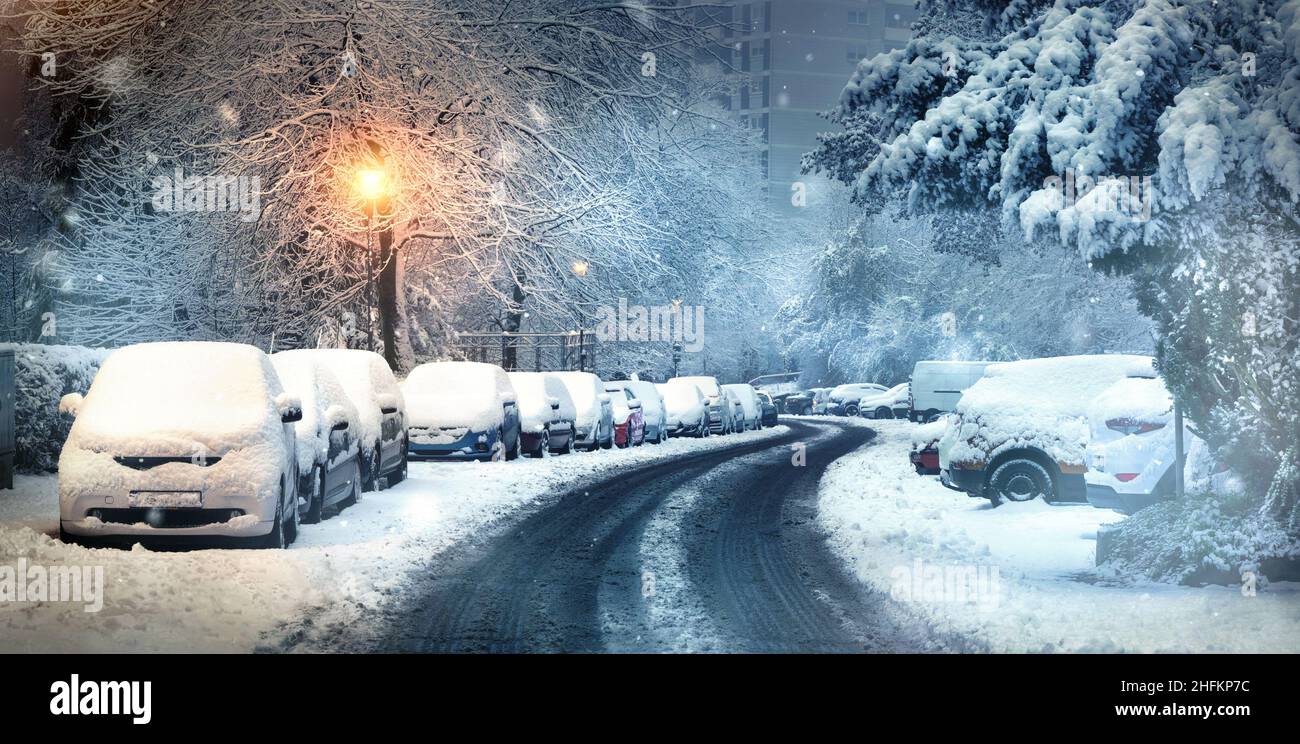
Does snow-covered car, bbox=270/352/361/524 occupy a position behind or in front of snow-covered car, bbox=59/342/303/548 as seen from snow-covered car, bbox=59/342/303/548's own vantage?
behind

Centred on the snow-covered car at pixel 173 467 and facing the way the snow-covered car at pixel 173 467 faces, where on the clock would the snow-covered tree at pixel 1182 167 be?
The snow-covered tree is roughly at 10 o'clock from the snow-covered car.

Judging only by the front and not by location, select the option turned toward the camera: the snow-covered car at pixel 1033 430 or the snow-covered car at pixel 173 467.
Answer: the snow-covered car at pixel 173 467

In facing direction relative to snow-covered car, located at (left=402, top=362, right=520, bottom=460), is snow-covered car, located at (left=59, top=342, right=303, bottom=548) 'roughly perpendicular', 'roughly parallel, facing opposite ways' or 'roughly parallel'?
roughly parallel

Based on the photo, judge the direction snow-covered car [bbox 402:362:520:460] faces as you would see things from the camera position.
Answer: facing the viewer

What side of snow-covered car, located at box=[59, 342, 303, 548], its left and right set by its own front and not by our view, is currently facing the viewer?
front
